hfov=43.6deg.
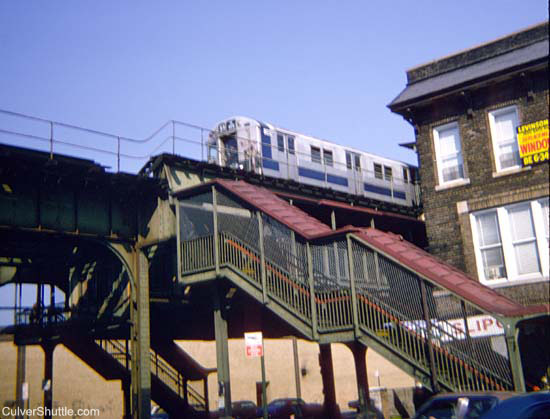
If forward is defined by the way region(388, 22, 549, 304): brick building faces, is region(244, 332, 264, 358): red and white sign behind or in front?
in front

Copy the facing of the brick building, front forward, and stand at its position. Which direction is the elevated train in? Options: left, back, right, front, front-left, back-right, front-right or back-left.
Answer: right

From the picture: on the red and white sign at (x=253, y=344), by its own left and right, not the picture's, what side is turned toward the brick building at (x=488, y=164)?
left

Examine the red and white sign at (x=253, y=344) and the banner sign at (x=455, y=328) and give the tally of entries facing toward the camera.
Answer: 2

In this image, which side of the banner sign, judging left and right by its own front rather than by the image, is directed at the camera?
front

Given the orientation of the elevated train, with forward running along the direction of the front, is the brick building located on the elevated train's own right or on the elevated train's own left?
on the elevated train's own left

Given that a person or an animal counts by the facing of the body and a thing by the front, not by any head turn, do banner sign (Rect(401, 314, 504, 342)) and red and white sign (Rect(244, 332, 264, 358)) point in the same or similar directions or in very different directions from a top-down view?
same or similar directions

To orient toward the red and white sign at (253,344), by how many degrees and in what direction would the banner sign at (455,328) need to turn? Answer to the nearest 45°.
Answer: approximately 90° to its right

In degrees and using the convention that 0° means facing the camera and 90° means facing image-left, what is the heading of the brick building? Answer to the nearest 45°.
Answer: approximately 45°
